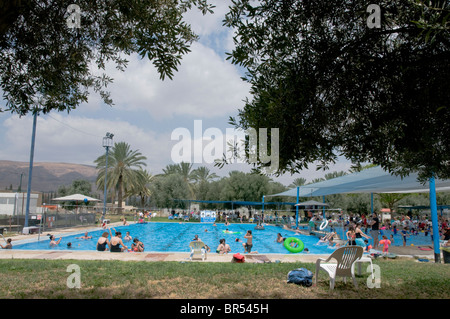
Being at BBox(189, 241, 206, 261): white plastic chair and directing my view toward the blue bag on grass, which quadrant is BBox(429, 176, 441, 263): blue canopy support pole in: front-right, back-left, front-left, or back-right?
front-left

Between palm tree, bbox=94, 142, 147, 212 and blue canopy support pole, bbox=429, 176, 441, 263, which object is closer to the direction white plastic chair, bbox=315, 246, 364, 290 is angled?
the palm tree

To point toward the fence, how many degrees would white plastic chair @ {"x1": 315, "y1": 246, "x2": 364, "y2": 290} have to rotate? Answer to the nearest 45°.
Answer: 0° — it already faces it

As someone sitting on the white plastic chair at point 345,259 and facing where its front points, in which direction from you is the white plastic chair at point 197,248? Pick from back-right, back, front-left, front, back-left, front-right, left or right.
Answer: front

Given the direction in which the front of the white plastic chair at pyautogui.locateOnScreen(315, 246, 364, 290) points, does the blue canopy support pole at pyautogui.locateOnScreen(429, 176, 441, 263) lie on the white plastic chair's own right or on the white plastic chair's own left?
on the white plastic chair's own right
